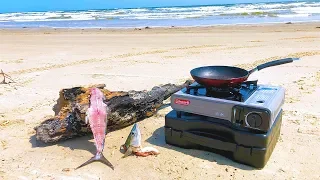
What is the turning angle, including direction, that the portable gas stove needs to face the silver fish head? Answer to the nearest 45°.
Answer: approximately 45° to its right

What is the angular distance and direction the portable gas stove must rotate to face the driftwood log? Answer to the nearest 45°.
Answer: approximately 45° to its right

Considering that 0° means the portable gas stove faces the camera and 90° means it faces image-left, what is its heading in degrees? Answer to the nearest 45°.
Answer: approximately 45°
